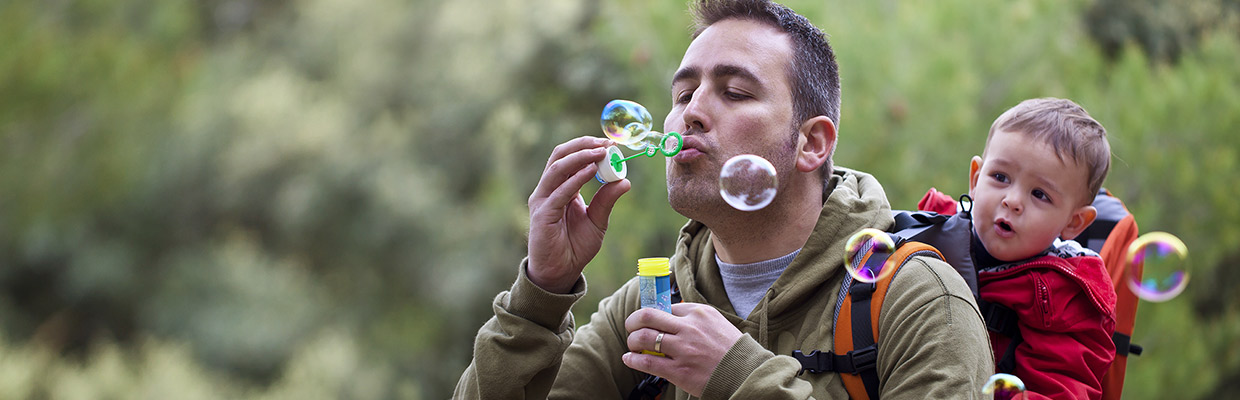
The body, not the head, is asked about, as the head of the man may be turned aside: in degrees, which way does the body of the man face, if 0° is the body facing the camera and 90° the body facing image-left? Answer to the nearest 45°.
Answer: approximately 45°

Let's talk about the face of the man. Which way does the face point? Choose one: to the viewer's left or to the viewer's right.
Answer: to the viewer's left

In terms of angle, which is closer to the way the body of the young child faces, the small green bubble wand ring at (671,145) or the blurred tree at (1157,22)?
the small green bubble wand ring

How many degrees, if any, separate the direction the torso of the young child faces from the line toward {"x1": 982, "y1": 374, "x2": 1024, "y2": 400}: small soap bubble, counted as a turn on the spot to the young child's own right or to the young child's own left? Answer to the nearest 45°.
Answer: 0° — they already face it

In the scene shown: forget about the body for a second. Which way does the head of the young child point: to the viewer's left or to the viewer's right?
to the viewer's left

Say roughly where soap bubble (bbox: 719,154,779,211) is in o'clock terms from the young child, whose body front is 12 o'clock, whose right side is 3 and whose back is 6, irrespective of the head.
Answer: The soap bubble is roughly at 12 o'clock from the young child.
